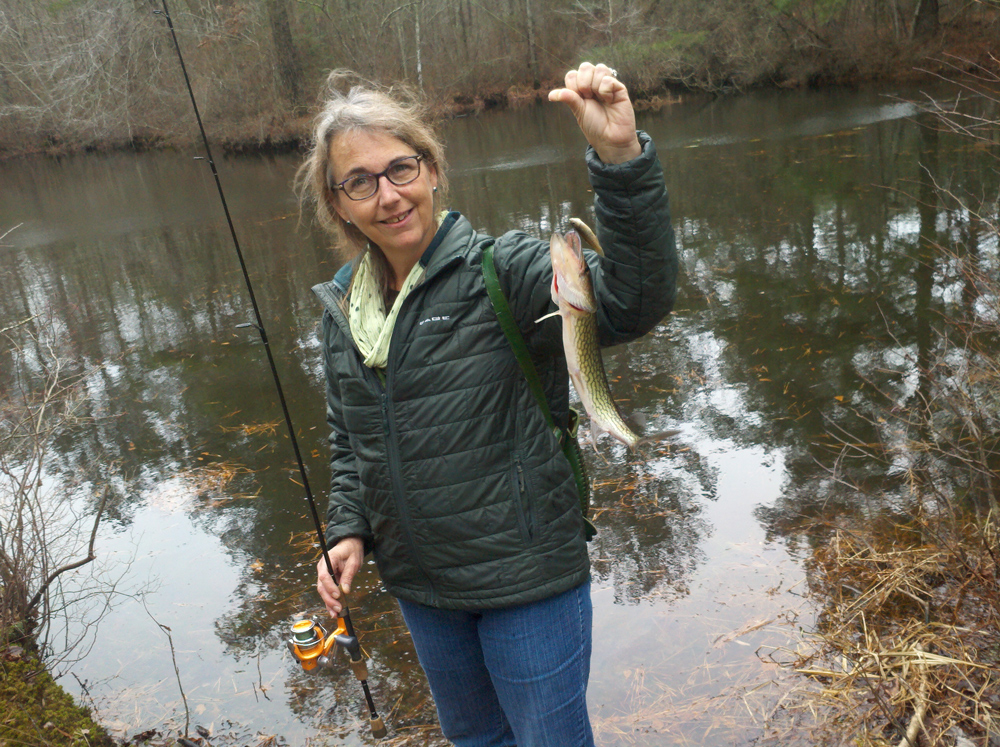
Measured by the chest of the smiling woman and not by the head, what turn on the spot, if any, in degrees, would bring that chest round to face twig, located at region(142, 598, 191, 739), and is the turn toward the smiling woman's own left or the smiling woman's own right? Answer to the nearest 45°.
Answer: approximately 90° to the smiling woman's own right

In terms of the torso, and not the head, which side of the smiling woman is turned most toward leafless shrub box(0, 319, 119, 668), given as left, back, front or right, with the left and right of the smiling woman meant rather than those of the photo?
right

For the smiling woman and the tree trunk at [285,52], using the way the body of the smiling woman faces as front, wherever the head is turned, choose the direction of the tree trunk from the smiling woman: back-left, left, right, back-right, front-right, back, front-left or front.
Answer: back-right

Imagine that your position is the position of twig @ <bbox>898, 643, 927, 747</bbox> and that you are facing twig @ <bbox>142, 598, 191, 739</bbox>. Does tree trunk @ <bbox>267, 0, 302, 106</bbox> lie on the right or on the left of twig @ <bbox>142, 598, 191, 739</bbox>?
right

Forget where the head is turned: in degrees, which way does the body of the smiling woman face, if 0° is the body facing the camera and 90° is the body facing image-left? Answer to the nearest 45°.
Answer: approximately 45°

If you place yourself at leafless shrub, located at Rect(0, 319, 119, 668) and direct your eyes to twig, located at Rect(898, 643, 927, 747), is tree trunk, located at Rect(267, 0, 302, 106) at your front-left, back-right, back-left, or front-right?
back-left
